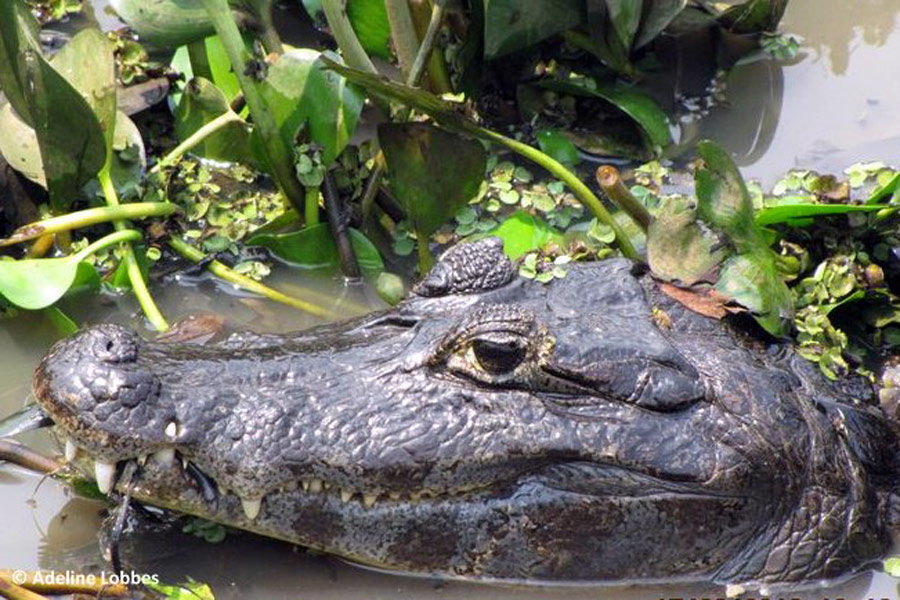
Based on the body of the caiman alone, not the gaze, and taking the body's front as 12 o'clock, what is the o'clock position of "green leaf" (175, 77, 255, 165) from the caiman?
The green leaf is roughly at 2 o'clock from the caiman.

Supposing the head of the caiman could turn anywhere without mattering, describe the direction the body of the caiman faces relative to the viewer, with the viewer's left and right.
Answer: facing to the left of the viewer

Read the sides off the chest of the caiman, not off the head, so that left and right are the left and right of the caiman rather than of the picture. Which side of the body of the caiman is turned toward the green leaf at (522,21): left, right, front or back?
right

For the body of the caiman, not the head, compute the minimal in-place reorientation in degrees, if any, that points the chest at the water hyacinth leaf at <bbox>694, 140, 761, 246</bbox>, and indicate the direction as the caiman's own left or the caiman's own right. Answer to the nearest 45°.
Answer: approximately 135° to the caiman's own right

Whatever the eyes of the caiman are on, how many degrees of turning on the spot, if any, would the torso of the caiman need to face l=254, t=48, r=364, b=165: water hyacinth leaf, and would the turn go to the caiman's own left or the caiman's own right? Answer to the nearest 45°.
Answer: approximately 90° to the caiman's own right

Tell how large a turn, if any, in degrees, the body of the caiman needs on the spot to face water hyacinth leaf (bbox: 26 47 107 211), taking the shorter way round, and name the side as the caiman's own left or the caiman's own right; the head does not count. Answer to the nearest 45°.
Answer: approximately 45° to the caiman's own right

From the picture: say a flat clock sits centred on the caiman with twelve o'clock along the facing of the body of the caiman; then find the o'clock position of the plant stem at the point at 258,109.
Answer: The plant stem is roughly at 2 o'clock from the caiman.

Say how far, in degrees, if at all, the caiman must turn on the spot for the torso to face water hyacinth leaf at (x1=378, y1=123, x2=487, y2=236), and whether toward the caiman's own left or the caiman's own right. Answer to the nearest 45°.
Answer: approximately 90° to the caiman's own right

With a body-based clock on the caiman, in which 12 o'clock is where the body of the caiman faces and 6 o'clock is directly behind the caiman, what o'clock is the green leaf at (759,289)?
The green leaf is roughly at 5 o'clock from the caiman.
